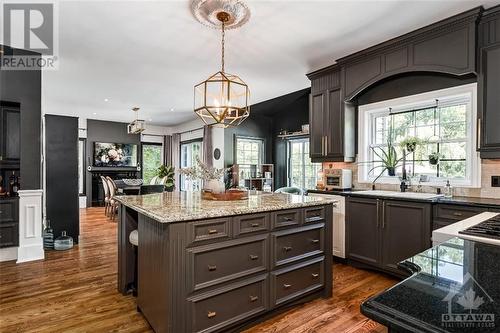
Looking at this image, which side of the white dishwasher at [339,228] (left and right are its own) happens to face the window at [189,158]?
right

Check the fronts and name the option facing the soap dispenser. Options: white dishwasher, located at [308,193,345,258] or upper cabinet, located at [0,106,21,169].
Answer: the upper cabinet

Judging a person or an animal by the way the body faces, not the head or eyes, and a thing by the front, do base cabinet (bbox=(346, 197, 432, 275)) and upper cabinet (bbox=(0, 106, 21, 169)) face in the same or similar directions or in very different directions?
very different directions

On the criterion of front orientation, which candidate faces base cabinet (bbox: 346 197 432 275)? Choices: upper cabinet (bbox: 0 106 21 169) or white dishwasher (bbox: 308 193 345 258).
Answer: the upper cabinet

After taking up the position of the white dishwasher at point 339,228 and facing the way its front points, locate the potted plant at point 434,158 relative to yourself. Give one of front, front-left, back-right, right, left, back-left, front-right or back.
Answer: back-left

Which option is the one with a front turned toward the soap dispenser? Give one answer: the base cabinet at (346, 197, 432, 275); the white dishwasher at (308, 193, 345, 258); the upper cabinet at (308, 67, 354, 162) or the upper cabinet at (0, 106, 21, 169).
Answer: the upper cabinet at (0, 106, 21, 169)

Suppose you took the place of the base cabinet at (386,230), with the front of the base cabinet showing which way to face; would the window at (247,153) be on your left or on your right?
on your right

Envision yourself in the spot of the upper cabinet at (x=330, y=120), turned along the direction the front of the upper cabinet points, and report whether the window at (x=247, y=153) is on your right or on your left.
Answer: on your right
